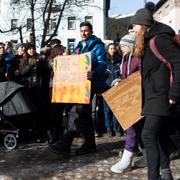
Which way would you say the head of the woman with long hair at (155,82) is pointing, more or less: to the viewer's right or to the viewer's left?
to the viewer's left

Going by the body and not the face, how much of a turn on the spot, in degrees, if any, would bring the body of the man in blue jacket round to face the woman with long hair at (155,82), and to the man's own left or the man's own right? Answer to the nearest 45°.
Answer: approximately 45° to the man's own left

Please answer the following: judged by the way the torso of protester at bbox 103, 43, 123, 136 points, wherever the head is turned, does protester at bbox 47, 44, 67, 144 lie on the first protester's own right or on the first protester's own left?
on the first protester's own right

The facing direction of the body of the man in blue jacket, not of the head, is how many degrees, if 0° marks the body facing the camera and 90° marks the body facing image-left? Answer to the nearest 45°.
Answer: approximately 45°

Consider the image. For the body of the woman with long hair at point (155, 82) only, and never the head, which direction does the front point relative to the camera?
to the viewer's left

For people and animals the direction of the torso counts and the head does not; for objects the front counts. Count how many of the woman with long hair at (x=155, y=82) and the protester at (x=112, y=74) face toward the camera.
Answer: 1
